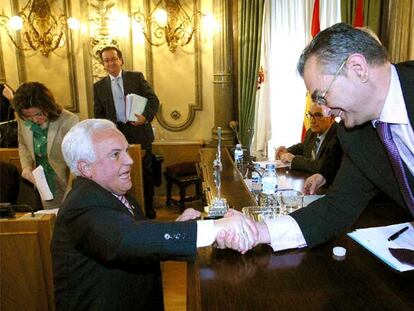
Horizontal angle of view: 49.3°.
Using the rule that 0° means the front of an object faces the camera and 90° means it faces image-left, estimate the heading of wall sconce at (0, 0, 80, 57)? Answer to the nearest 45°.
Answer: approximately 0°

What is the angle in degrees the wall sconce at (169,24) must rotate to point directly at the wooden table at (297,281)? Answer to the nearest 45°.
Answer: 0° — it already faces it

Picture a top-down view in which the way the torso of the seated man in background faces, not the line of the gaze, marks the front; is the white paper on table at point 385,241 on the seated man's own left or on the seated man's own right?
on the seated man's own left

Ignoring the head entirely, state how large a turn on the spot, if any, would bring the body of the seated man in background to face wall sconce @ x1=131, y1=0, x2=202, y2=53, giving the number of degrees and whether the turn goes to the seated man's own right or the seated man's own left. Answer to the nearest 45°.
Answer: approximately 90° to the seated man's own right

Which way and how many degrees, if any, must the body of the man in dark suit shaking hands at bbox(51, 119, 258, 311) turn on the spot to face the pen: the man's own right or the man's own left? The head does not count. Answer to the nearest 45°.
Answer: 0° — they already face it

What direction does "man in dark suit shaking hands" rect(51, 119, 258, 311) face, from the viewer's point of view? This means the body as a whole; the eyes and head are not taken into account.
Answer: to the viewer's right

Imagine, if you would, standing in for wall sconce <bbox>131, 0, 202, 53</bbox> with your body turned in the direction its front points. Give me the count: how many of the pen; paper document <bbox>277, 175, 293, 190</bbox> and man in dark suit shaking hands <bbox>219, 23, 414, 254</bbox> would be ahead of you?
3

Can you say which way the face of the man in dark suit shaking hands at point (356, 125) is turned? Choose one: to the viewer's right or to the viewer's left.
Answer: to the viewer's left

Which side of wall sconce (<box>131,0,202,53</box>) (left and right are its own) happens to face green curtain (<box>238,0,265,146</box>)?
left

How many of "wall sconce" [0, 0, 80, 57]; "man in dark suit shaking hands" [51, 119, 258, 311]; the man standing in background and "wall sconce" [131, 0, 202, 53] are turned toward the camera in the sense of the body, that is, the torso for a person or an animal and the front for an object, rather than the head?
3

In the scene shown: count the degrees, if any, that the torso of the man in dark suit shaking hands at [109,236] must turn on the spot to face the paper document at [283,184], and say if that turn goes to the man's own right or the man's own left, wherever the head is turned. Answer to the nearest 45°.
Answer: approximately 45° to the man's own left

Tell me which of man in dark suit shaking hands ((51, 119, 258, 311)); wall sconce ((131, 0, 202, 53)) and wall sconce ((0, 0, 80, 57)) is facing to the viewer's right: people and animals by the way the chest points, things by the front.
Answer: the man in dark suit shaking hands

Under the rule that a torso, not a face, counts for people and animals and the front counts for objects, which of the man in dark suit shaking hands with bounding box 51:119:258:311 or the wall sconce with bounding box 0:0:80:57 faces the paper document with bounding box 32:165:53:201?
the wall sconce

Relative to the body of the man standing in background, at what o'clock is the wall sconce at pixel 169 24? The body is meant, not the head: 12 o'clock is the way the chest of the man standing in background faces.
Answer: The wall sconce is roughly at 7 o'clock from the man standing in background.

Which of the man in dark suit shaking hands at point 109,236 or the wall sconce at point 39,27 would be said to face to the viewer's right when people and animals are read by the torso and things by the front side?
the man in dark suit shaking hands

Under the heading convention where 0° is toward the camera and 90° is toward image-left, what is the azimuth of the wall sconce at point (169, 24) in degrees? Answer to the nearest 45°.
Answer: approximately 0°
